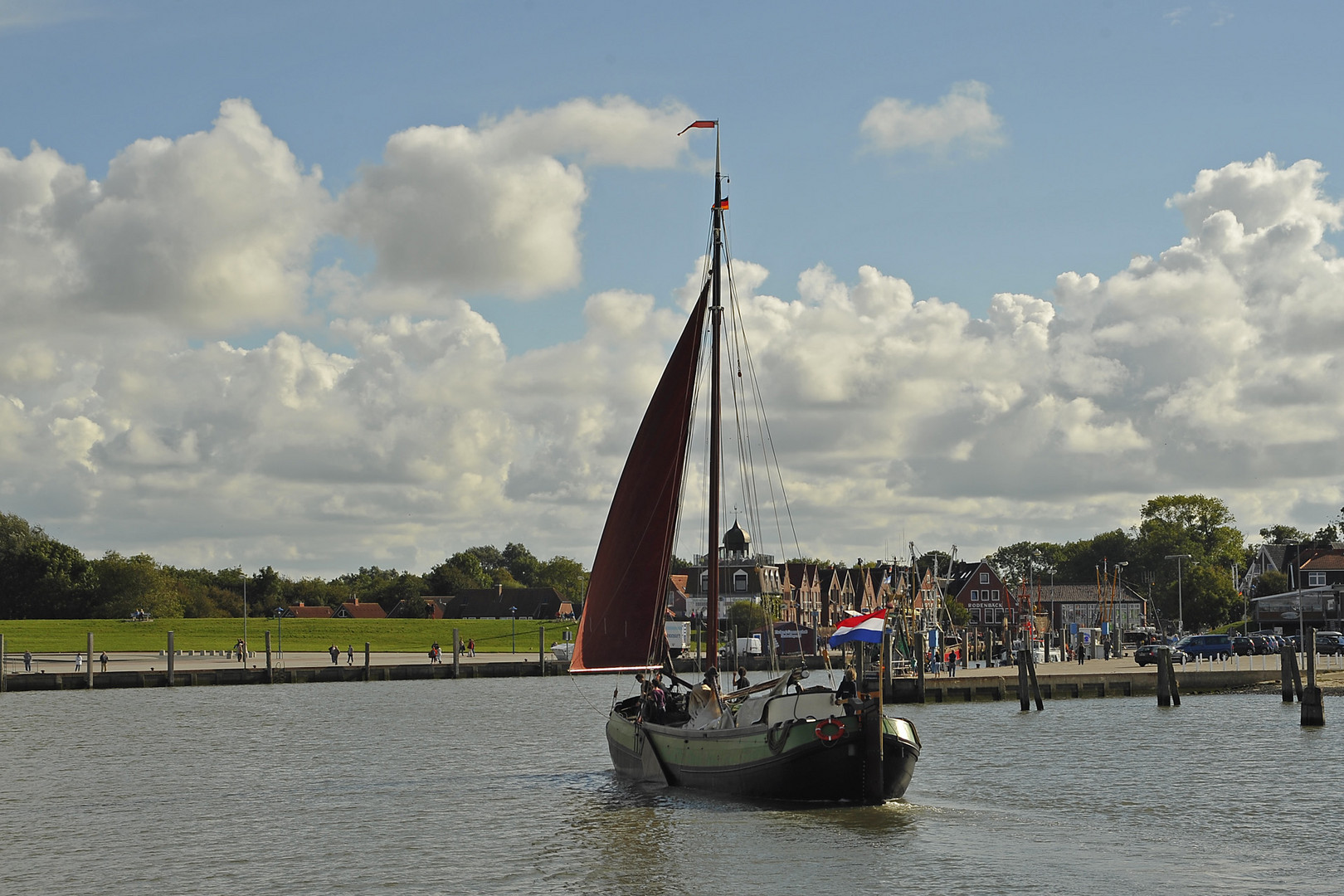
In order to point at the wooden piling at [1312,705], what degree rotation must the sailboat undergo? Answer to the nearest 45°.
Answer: approximately 90° to its right

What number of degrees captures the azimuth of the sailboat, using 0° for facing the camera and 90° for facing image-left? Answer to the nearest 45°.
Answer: approximately 135°
